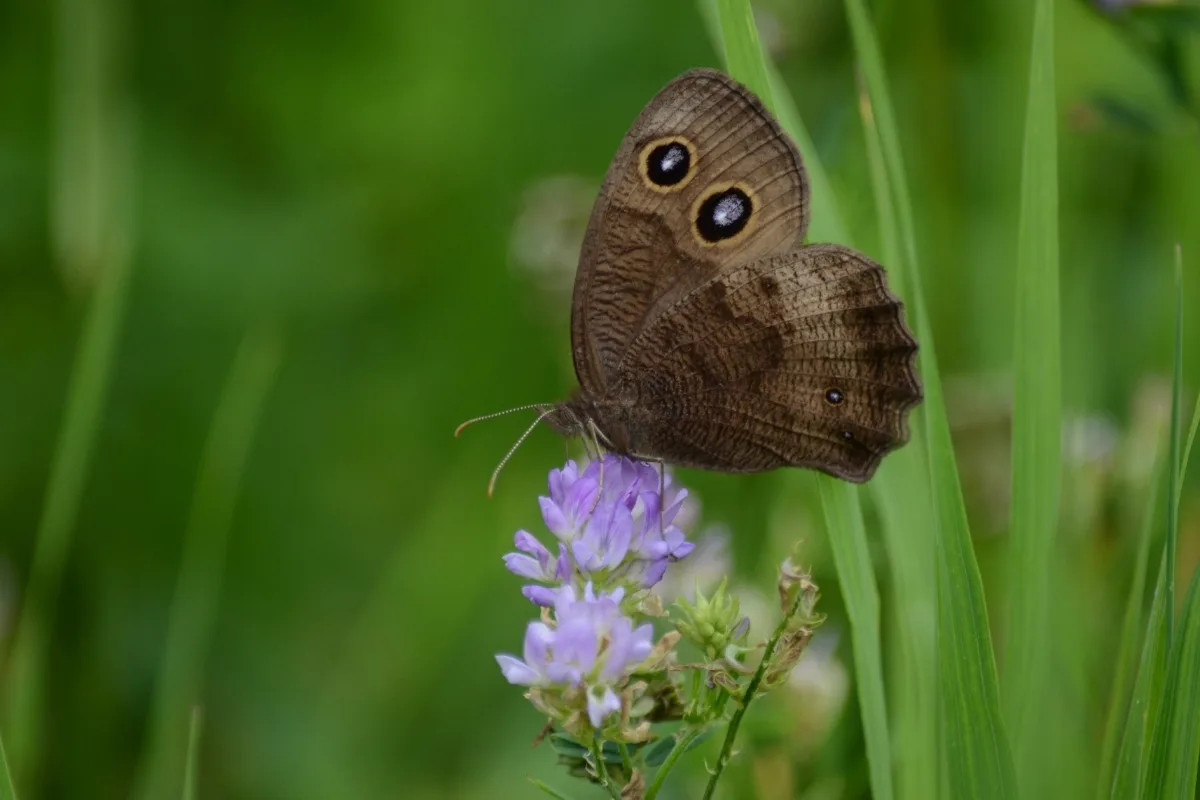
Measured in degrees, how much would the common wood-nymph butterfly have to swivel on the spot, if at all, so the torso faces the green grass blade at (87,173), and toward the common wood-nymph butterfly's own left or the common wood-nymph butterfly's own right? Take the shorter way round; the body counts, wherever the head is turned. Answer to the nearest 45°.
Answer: approximately 45° to the common wood-nymph butterfly's own right

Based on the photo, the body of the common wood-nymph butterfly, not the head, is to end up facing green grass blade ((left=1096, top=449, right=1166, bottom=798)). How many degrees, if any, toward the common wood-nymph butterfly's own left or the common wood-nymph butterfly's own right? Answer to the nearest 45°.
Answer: approximately 135° to the common wood-nymph butterfly's own left

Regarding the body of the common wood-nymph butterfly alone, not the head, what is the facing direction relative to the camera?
to the viewer's left

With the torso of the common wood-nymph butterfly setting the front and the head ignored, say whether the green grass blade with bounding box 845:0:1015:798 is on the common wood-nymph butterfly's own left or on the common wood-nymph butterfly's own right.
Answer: on the common wood-nymph butterfly's own right

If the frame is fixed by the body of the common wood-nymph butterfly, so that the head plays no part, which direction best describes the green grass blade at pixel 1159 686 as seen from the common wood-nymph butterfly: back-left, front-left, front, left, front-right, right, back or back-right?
back-left
